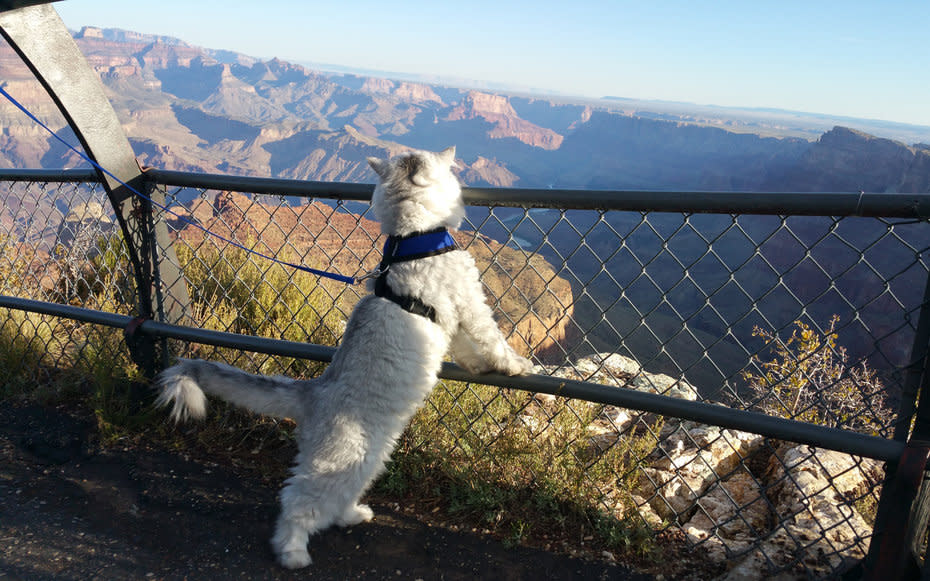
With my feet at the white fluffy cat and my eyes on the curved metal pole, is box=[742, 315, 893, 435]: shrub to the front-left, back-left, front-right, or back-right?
back-right

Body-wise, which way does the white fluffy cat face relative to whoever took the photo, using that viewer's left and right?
facing away from the viewer and to the right of the viewer

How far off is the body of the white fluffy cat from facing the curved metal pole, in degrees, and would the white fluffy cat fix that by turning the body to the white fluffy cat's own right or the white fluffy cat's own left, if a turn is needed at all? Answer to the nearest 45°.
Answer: approximately 90° to the white fluffy cat's own left

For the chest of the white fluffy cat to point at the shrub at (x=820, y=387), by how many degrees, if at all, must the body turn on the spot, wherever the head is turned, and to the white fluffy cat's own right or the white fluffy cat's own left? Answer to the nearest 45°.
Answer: approximately 45° to the white fluffy cat's own right

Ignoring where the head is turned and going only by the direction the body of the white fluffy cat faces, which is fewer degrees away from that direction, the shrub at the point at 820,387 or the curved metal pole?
the shrub
